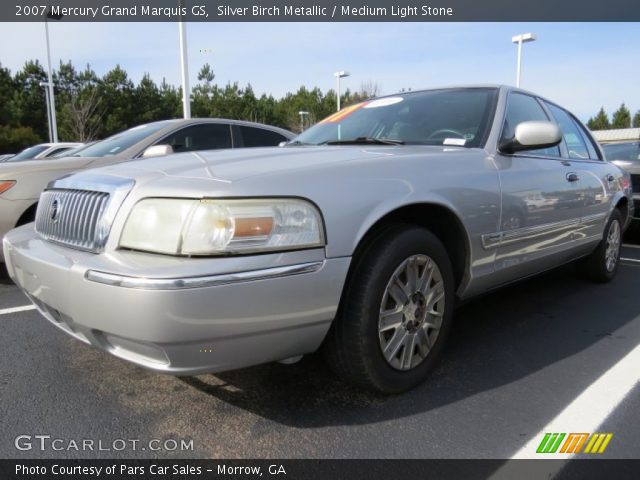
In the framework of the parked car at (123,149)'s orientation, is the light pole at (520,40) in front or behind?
behind

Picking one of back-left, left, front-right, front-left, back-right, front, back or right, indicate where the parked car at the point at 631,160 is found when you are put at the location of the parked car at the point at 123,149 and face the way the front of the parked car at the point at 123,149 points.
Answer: back-left

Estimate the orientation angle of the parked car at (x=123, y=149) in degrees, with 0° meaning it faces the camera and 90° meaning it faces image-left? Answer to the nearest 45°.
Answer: approximately 45°

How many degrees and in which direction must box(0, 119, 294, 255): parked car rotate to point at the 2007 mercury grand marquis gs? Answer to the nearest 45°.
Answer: approximately 45° to its left

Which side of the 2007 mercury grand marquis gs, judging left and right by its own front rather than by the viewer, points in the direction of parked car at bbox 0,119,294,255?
right

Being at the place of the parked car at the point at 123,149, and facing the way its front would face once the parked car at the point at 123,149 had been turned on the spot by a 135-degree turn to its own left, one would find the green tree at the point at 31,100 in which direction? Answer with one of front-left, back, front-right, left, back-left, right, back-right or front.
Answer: left

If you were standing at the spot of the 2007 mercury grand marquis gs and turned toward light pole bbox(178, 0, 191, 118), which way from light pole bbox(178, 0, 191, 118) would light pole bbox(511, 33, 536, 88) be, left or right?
right

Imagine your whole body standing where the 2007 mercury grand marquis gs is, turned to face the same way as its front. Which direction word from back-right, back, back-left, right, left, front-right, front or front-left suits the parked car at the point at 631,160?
back

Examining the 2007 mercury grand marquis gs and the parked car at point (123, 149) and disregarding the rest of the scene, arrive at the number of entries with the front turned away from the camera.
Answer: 0

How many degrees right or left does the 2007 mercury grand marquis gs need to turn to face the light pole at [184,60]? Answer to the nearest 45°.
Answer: approximately 135° to its right

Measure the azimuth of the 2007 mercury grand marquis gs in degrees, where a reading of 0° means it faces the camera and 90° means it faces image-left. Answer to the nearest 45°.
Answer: approximately 45°
